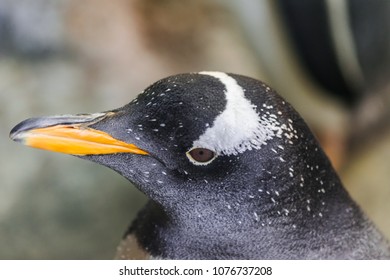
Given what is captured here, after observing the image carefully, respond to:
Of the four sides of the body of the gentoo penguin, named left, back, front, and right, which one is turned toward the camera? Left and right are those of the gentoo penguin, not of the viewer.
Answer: left
